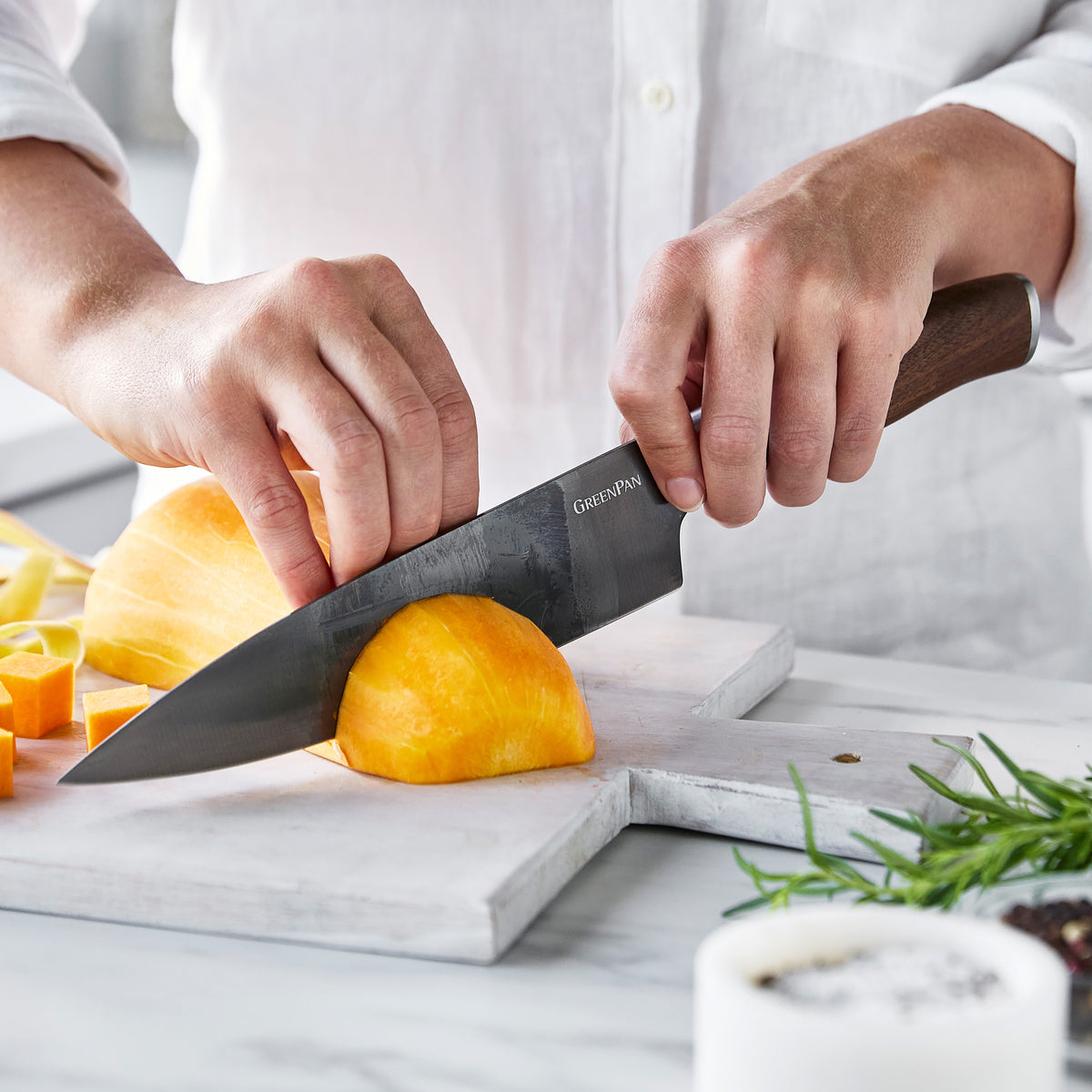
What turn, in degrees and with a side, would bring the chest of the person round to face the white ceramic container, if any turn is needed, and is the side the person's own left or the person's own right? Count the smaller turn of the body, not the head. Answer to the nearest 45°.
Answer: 0° — they already face it

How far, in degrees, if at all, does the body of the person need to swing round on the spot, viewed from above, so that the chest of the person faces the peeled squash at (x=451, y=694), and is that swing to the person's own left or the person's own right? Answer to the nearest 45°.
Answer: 0° — they already face it

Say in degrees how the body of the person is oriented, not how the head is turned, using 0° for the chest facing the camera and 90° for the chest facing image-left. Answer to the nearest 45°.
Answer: approximately 0°

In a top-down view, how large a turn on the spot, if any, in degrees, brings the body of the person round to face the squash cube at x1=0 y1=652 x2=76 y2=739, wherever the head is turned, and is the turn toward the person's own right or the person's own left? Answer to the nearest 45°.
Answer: approximately 45° to the person's own right

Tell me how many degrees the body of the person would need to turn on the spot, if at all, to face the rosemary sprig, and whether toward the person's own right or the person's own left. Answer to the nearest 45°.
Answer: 0° — they already face it

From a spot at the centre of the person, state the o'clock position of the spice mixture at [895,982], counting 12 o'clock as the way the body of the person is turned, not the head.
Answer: The spice mixture is roughly at 12 o'clock from the person.
